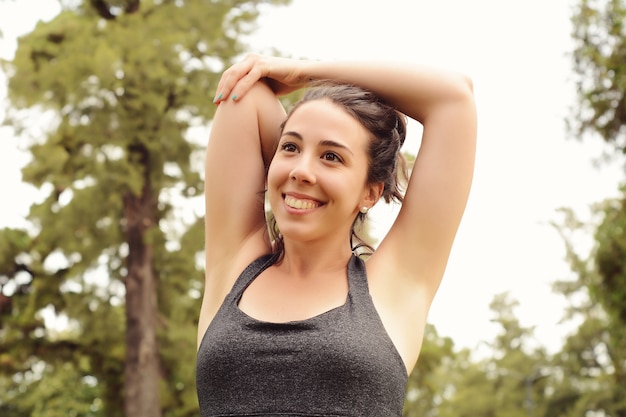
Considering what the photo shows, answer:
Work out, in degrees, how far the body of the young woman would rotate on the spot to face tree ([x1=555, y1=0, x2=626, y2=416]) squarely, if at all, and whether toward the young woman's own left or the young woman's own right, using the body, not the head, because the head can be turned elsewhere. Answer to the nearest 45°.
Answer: approximately 180°

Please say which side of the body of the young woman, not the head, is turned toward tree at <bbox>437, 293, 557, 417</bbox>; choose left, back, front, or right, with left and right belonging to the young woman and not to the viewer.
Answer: back

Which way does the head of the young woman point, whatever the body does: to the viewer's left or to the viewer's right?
to the viewer's left

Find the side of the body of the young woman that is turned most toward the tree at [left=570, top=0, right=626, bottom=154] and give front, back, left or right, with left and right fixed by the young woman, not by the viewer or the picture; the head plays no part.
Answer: back

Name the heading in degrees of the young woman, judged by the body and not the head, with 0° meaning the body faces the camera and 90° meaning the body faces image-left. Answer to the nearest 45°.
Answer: approximately 0°
